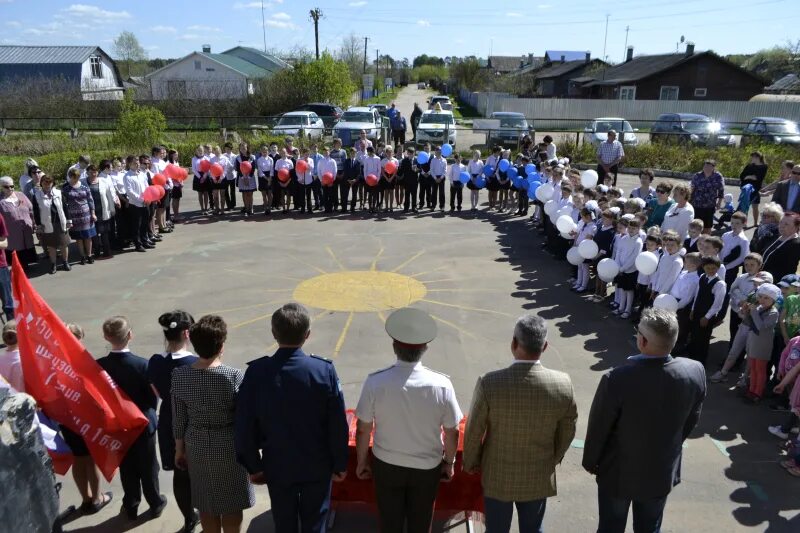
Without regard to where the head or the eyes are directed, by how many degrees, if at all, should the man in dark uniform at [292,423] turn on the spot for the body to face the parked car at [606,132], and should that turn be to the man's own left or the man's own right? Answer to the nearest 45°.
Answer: approximately 45° to the man's own right

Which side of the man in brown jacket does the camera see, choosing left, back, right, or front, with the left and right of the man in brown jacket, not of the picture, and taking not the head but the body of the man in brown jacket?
back

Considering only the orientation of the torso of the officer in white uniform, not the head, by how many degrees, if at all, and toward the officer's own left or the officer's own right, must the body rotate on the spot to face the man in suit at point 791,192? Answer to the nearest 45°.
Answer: approximately 45° to the officer's own right

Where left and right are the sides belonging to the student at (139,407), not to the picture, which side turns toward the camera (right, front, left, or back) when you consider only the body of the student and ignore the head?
back

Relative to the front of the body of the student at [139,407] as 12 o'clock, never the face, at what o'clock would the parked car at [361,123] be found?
The parked car is roughly at 1 o'clock from the student.

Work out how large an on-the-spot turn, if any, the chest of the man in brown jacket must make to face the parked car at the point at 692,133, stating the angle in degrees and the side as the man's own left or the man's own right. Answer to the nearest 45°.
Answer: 0° — they already face it

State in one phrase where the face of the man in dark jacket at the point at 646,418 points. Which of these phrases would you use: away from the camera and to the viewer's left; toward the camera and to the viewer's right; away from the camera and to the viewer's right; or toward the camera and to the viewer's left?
away from the camera and to the viewer's left

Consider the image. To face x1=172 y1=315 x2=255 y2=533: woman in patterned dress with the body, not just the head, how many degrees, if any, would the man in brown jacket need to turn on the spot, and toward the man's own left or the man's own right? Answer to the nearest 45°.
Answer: approximately 90° to the man's own left

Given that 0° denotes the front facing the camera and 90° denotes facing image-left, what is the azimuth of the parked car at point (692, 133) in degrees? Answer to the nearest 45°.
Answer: approximately 315°

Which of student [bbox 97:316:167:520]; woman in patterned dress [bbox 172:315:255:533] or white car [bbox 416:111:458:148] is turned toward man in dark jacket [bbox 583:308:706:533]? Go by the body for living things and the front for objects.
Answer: the white car

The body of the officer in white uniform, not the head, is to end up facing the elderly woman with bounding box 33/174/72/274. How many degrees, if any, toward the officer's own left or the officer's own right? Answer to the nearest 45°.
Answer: approximately 45° to the officer's own left

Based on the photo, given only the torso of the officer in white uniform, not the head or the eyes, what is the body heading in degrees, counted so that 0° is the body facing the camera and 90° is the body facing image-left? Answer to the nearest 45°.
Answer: approximately 180°

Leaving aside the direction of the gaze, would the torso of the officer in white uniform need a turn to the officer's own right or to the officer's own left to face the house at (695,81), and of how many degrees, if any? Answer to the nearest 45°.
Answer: approximately 45° to the officer's own right

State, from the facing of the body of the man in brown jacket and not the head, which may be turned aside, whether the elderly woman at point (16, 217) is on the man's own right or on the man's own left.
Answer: on the man's own left
